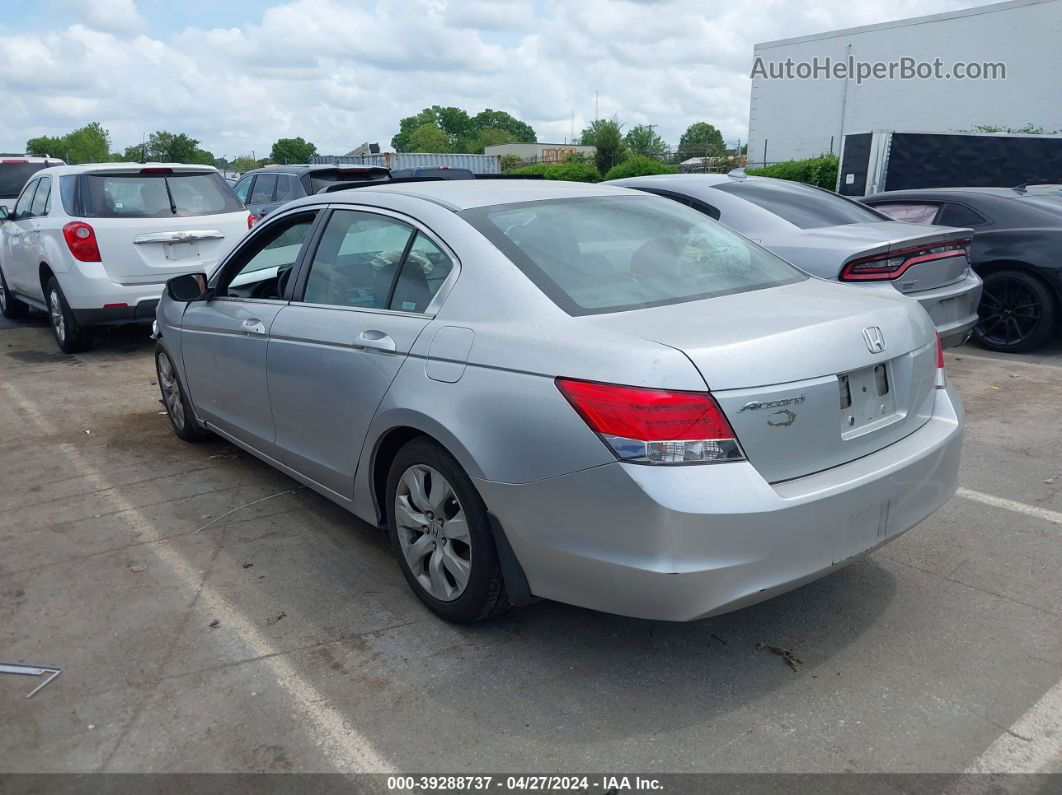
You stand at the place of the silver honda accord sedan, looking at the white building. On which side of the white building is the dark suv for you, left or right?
left

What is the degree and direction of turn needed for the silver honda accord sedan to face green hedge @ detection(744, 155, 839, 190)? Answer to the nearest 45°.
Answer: approximately 45° to its right

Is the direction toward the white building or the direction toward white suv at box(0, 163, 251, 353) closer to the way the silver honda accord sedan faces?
the white suv

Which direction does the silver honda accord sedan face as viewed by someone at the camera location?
facing away from the viewer and to the left of the viewer

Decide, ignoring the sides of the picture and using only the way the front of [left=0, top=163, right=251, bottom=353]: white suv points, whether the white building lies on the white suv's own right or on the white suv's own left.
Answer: on the white suv's own right

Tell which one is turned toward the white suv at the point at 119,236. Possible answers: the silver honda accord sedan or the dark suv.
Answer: the silver honda accord sedan

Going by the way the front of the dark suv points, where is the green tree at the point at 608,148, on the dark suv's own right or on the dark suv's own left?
on the dark suv's own right

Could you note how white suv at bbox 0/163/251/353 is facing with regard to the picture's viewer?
facing away from the viewer and to the left of the viewer

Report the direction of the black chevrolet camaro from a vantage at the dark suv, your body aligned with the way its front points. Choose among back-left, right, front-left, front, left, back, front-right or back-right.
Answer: back

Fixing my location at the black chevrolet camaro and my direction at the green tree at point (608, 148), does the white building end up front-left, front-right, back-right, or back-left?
front-right

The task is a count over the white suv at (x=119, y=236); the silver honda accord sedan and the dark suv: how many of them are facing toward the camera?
0

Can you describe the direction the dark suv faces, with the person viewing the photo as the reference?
facing away from the viewer and to the left of the viewer

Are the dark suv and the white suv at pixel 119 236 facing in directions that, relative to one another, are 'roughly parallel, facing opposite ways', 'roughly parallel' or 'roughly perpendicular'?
roughly parallel

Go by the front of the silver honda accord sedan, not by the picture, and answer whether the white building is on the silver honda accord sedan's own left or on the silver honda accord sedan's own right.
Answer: on the silver honda accord sedan's own right

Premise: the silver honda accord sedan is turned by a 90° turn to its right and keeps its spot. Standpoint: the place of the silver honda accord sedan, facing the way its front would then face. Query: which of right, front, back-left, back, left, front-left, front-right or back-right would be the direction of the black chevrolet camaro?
front
